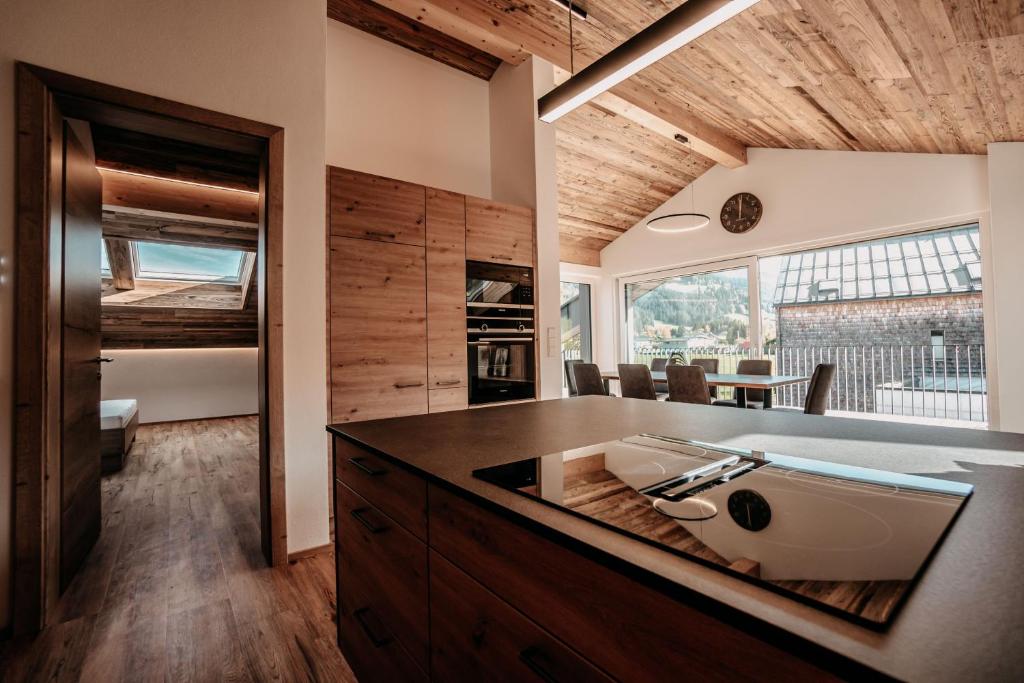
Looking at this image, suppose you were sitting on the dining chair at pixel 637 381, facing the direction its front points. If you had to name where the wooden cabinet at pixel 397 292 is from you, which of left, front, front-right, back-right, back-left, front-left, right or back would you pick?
back

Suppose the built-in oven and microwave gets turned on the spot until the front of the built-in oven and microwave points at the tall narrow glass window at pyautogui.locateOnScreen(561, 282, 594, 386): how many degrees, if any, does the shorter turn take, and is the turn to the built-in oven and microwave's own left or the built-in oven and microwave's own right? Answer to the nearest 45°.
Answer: approximately 135° to the built-in oven and microwave's own left

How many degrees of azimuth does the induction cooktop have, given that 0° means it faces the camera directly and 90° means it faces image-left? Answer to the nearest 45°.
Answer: approximately 45°

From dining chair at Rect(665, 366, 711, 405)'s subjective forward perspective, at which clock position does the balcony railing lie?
The balcony railing is roughly at 12 o'clock from the dining chair.

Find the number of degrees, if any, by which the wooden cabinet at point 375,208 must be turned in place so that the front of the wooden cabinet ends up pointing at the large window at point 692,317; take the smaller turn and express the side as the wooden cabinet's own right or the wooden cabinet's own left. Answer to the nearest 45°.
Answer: approximately 90° to the wooden cabinet's own left

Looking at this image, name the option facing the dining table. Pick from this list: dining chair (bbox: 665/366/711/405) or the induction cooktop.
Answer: the dining chair

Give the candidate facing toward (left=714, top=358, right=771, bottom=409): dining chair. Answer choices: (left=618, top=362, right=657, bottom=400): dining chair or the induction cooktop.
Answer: (left=618, top=362, right=657, bottom=400): dining chair

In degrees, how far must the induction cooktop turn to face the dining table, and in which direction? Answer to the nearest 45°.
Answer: approximately 135° to its right

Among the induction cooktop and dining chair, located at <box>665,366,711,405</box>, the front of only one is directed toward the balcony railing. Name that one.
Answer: the dining chair

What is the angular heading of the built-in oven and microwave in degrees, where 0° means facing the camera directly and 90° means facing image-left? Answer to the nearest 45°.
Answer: approximately 315°

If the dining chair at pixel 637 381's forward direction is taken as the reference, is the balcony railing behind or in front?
in front
